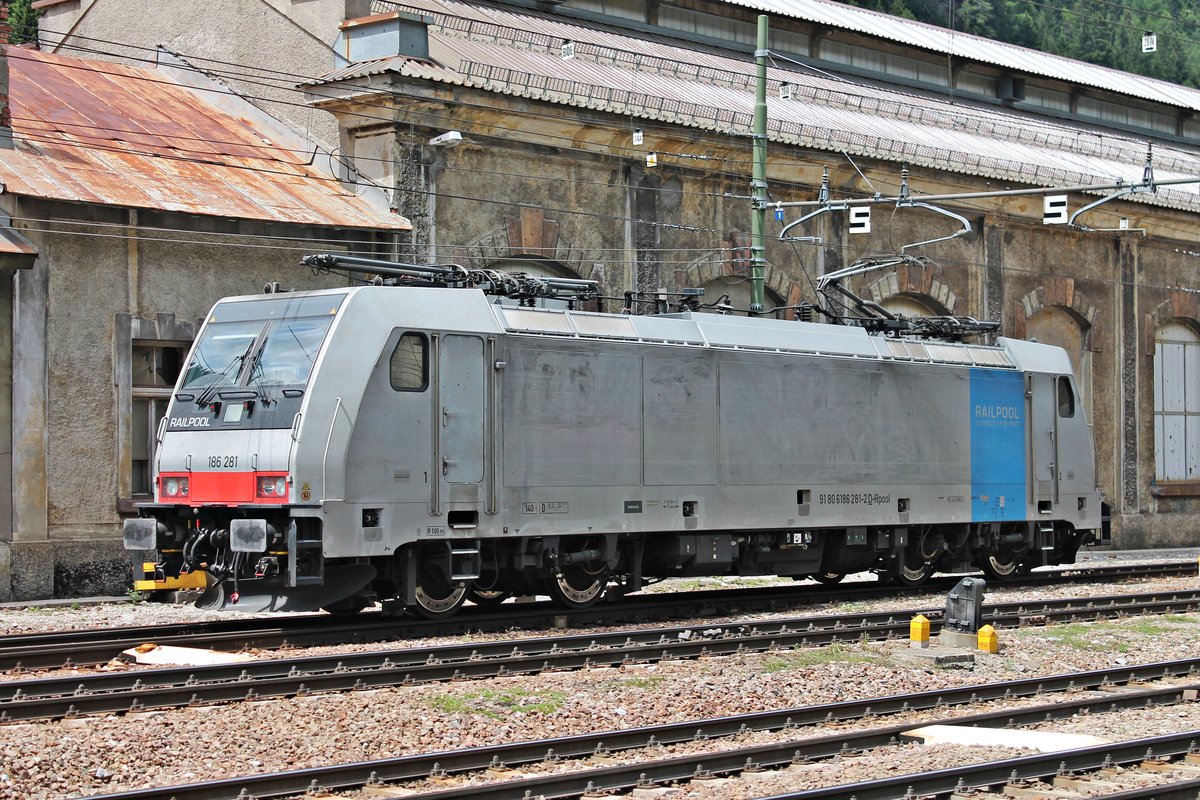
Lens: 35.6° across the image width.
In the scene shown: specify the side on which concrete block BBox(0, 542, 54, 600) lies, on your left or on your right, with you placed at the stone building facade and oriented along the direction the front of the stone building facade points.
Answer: on your right

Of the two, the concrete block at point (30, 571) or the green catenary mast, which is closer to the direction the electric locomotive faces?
the concrete block

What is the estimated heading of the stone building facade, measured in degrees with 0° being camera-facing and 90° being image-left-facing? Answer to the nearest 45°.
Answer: approximately 315°

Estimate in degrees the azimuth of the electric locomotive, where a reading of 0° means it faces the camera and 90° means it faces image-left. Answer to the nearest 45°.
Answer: approximately 45°

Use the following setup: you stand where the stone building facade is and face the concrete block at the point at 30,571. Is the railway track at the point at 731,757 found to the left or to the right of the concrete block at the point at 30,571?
left

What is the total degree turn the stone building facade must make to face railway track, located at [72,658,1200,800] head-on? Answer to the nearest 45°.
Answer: approximately 45° to its right

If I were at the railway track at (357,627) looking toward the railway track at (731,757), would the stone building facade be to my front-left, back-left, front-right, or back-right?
back-left
